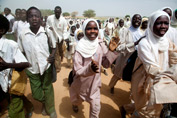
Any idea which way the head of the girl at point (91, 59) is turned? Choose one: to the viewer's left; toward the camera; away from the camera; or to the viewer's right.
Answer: toward the camera

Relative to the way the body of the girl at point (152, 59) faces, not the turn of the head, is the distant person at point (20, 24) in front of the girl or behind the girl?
behind

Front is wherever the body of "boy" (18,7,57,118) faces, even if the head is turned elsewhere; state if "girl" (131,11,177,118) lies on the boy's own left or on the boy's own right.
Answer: on the boy's own left

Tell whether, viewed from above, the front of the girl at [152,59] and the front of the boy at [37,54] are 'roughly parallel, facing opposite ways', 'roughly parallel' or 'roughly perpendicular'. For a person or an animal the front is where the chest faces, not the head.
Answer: roughly parallel

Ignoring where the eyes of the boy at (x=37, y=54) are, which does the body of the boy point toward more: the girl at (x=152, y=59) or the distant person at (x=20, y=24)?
the girl

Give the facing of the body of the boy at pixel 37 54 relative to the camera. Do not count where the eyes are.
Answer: toward the camera

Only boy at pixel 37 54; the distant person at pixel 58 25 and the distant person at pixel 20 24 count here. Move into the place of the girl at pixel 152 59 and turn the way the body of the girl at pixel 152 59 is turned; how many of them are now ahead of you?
0

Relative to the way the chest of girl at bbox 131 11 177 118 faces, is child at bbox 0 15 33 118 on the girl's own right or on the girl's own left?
on the girl's own right

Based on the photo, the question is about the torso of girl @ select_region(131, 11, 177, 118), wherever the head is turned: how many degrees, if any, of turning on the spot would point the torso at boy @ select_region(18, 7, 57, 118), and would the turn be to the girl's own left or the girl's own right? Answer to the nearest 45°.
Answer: approximately 135° to the girl's own right

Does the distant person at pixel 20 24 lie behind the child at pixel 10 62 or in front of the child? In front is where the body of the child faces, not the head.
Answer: behind

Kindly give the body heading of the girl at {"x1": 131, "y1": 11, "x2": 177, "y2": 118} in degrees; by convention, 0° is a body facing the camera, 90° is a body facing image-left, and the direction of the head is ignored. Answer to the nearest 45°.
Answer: approximately 315°

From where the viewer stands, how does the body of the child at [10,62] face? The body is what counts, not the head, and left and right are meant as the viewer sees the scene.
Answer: facing the viewer and to the left of the viewer

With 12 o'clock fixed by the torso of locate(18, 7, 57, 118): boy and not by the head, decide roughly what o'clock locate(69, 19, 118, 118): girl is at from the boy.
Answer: The girl is roughly at 10 o'clock from the boy.

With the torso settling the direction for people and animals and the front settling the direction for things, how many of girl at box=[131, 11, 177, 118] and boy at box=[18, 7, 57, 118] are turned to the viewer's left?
0
